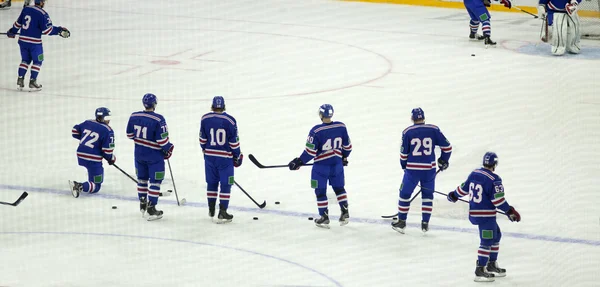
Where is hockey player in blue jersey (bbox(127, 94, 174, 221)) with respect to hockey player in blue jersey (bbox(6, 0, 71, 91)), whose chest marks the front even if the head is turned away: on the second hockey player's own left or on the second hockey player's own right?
on the second hockey player's own right

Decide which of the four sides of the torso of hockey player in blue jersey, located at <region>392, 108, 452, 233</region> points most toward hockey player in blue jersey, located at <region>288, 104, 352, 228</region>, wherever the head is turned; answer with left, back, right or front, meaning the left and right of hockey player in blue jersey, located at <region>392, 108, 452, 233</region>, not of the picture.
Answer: left

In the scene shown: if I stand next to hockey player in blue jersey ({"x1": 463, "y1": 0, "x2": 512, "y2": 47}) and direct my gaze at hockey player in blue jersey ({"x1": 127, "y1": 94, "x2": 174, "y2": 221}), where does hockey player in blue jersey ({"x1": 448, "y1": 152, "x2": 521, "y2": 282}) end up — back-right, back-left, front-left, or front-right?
front-left

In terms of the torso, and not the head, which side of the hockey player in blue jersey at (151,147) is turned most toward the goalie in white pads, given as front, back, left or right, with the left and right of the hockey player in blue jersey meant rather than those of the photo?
front

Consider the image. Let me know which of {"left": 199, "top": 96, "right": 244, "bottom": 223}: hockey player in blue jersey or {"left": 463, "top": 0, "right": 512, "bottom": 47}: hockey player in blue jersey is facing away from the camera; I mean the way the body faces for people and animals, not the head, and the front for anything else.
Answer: {"left": 199, "top": 96, "right": 244, "bottom": 223}: hockey player in blue jersey

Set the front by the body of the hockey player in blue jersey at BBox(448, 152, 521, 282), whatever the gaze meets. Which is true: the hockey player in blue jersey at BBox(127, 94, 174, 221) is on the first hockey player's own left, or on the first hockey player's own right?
on the first hockey player's own left

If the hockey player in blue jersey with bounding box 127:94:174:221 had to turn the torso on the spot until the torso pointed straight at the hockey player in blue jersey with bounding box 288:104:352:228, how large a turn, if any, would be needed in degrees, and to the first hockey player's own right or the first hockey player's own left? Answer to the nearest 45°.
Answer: approximately 45° to the first hockey player's own right

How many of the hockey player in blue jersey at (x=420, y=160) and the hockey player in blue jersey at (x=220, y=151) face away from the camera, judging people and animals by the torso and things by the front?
2

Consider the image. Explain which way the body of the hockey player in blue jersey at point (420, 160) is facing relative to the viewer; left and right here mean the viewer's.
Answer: facing away from the viewer

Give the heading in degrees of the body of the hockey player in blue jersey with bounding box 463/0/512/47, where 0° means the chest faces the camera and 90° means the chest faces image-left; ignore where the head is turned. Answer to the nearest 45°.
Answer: approximately 315°

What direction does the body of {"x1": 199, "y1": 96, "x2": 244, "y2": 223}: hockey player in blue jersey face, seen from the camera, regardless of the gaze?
away from the camera

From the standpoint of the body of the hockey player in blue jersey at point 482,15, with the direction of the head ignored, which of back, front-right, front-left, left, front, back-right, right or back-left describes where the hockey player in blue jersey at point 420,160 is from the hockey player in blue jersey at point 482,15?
front-right

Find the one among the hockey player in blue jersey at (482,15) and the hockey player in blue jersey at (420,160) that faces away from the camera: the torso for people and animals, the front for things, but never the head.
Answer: the hockey player in blue jersey at (420,160)

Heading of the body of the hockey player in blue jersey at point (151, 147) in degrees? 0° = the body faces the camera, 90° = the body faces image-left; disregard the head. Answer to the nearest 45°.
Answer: approximately 225°

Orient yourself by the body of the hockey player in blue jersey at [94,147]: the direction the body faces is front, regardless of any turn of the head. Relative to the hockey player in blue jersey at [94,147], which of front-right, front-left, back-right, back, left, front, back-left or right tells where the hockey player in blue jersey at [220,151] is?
right

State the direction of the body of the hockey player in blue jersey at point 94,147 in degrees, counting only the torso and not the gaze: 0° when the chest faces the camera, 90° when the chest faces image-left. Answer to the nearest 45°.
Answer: approximately 225°

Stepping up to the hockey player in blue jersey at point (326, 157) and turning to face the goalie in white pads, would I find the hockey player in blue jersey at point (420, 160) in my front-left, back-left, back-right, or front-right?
front-right

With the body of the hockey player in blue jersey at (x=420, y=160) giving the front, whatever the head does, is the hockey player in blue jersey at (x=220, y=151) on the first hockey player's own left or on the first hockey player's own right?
on the first hockey player's own left

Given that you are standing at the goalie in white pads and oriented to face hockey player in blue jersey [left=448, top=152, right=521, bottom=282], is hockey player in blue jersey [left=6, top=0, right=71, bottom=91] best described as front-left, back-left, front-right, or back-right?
front-right
